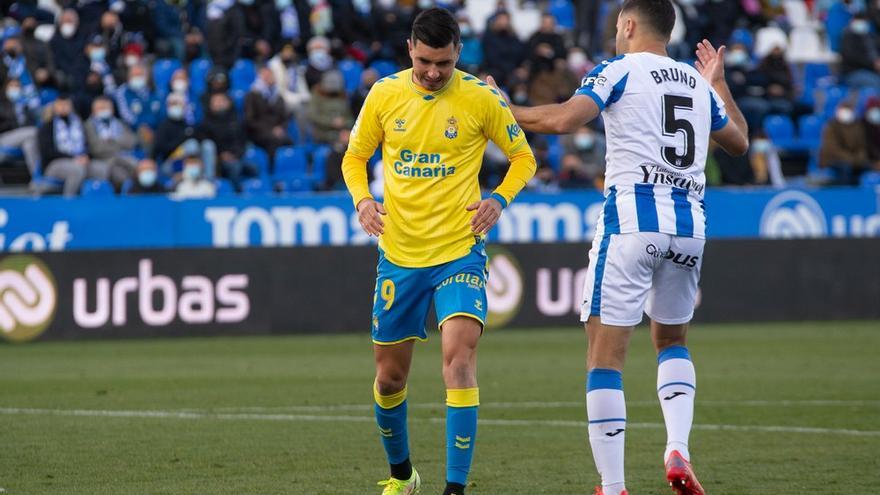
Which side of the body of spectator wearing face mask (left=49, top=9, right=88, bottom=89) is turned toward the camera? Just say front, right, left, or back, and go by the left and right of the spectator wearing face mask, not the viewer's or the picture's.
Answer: front

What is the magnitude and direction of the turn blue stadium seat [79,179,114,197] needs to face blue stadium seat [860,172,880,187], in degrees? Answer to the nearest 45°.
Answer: approximately 90° to its left

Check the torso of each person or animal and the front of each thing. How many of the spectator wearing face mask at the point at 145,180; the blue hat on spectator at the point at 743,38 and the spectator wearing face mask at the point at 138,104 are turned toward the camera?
3

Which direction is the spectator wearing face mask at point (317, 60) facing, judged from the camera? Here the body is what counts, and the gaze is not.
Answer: toward the camera

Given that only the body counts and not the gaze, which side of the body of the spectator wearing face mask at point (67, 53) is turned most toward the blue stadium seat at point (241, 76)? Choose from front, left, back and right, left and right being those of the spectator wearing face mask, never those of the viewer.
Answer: left

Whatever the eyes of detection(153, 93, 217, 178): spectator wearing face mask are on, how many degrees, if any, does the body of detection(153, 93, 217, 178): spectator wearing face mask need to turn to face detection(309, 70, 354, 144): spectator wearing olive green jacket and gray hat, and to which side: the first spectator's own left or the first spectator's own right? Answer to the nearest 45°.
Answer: approximately 90° to the first spectator's own left

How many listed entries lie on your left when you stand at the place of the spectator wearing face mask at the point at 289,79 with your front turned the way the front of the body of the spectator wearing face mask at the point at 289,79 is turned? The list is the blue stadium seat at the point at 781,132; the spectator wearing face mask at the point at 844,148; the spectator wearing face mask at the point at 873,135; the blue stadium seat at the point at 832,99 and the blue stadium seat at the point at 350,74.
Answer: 5

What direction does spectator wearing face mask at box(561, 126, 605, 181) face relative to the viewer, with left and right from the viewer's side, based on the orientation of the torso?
facing the viewer

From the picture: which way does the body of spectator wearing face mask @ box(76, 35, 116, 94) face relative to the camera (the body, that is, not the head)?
toward the camera
